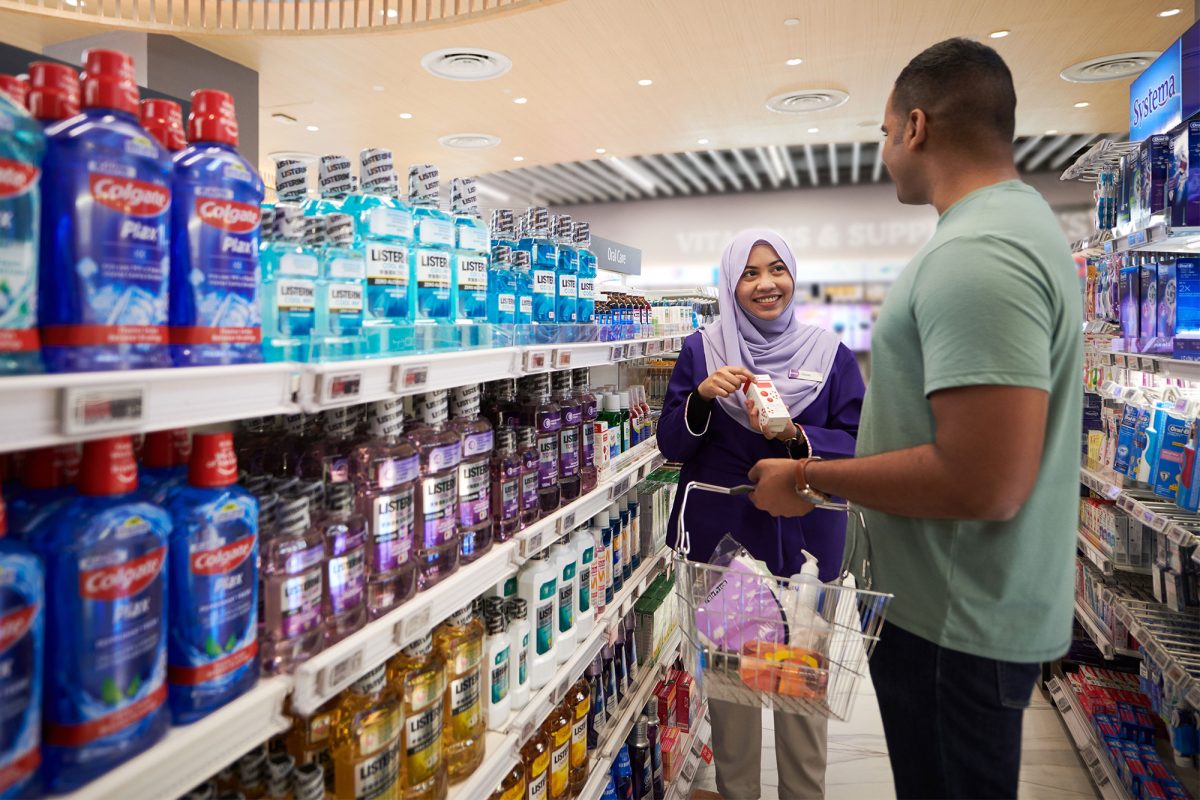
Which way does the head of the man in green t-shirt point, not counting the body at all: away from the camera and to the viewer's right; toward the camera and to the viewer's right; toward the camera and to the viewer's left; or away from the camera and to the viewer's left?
away from the camera and to the viewer's left

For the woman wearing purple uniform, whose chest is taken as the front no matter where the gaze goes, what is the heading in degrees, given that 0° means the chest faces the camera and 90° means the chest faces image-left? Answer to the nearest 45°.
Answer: approximately 0°

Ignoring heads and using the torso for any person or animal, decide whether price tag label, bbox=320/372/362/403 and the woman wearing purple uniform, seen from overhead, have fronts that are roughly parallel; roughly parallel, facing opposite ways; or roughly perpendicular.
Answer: roughly perpendicular
